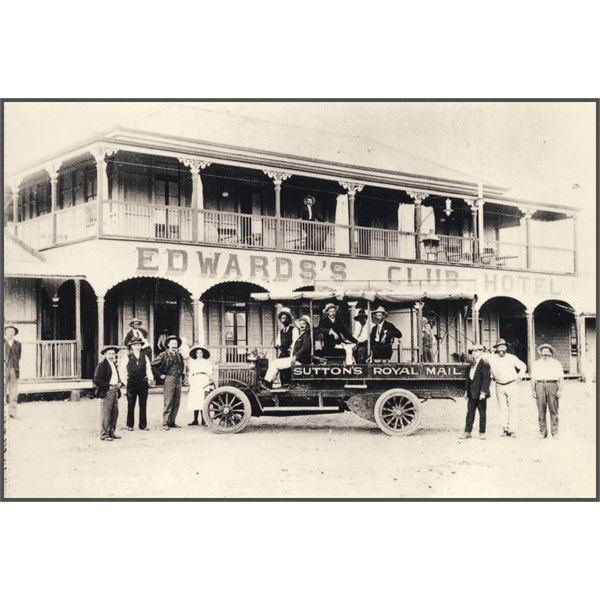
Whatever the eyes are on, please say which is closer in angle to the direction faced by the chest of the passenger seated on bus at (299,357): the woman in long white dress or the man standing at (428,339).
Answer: the woman in long white dress

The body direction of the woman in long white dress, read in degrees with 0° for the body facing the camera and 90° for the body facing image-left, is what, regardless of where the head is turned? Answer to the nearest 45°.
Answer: approximately 0°

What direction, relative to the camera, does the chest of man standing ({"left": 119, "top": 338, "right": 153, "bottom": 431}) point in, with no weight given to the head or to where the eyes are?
toward the camera

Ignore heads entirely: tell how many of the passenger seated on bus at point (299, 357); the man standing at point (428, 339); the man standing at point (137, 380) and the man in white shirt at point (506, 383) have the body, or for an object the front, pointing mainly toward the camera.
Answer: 3

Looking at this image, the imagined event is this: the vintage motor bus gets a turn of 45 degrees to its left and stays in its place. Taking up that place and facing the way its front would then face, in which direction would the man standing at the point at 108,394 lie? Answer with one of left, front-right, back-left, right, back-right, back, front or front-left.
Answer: front-right

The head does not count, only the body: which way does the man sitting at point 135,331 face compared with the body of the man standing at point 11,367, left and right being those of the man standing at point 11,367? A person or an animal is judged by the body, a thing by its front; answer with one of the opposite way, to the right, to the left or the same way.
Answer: the same way

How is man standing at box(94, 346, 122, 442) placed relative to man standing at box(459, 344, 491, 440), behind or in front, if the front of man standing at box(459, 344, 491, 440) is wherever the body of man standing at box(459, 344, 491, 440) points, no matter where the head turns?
in front

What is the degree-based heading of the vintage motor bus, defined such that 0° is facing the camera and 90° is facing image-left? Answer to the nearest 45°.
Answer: approximately 90°

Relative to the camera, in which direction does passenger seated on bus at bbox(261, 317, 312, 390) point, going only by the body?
to the viewer's left

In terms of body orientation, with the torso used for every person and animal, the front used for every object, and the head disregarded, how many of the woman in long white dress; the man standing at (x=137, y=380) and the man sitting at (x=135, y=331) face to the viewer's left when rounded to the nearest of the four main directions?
0

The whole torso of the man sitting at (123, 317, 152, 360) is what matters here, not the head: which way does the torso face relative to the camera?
toward the camera

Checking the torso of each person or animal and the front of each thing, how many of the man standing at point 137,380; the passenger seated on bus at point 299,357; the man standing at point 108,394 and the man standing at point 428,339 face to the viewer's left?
1

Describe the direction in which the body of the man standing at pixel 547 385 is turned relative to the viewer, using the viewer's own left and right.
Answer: facing the viewer

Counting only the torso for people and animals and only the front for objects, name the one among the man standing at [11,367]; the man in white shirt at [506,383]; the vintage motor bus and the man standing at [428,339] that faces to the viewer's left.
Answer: the vintage motor bus

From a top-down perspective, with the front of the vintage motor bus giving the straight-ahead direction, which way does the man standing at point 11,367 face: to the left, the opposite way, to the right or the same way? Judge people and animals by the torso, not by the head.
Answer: to the left

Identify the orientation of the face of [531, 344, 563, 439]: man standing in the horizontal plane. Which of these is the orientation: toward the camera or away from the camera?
toward the camera

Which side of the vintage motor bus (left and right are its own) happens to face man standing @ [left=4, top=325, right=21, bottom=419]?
front

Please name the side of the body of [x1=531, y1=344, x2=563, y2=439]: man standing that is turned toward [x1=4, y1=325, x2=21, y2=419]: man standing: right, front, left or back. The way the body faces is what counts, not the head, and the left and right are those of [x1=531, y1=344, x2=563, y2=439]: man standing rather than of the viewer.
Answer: right
